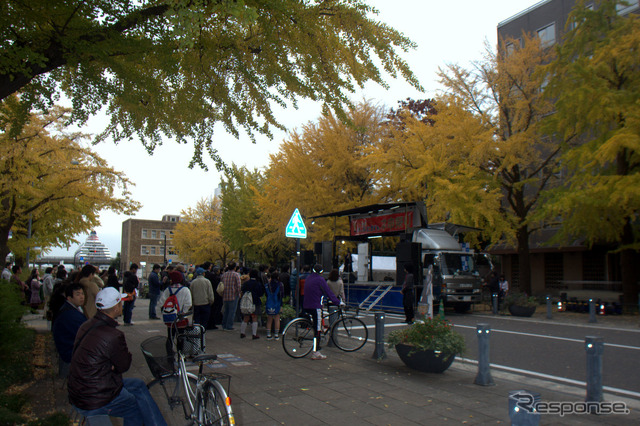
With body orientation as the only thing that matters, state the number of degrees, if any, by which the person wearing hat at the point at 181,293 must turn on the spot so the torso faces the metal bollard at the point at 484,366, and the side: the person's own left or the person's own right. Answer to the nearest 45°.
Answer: approximately 135° to the person's own right

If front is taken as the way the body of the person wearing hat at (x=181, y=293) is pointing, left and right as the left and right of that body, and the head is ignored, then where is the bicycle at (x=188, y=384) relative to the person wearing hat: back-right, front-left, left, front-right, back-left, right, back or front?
back

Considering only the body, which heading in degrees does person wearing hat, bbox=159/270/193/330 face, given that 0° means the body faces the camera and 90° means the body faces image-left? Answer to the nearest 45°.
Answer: approximately 180°

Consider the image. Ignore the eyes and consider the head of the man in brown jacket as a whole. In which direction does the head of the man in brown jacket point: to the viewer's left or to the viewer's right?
to the viewer's right
